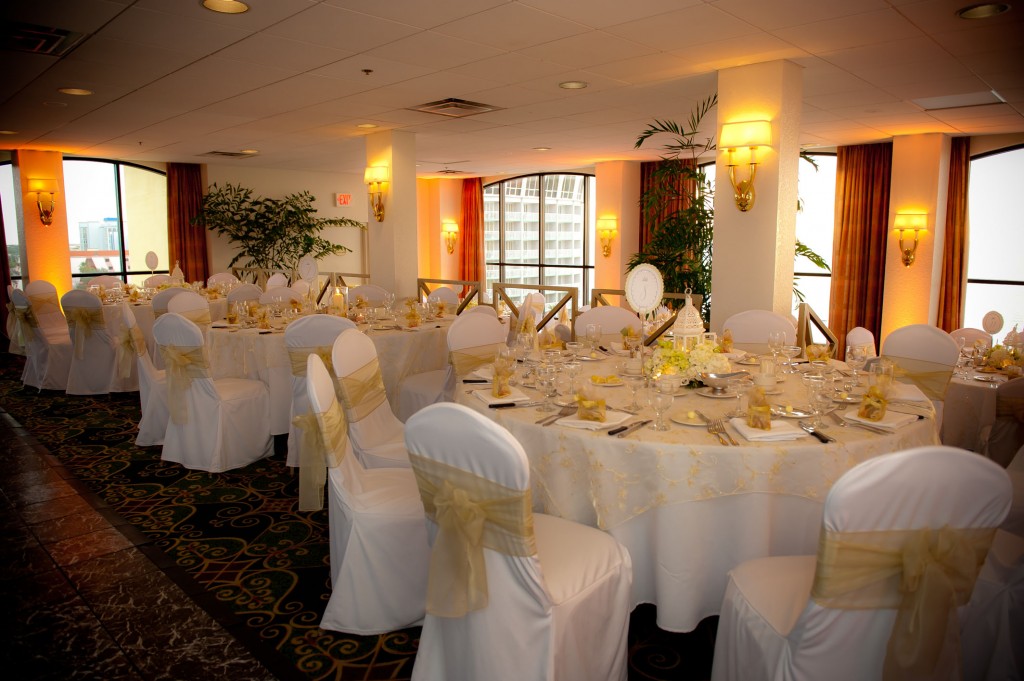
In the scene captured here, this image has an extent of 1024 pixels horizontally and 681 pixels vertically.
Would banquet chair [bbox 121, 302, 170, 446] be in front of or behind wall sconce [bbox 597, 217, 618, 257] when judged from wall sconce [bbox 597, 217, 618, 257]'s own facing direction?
in front

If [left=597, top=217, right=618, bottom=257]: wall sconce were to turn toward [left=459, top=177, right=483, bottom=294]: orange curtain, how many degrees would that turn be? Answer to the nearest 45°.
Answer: approximately 135° to its right

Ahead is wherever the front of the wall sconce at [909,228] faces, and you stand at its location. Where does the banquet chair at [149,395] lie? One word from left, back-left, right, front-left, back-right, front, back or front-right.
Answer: front-right

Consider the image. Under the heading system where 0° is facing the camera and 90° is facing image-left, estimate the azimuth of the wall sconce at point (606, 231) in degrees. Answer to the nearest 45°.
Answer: approximately 0°

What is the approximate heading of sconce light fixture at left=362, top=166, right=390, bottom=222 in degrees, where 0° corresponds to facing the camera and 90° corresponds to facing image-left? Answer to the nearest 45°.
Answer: approximately 45°

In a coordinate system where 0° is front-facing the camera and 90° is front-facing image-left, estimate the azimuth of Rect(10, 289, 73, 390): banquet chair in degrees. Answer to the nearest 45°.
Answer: approximately 225°

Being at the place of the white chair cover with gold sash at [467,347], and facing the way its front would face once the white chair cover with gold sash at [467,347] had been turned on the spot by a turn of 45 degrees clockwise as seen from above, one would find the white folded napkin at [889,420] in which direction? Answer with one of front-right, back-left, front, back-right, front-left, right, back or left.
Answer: back-left

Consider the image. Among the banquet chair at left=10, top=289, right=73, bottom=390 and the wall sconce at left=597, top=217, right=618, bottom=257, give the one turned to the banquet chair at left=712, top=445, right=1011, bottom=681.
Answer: the wall sconce

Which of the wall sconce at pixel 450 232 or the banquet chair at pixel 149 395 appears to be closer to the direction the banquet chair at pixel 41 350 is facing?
the wall sconce

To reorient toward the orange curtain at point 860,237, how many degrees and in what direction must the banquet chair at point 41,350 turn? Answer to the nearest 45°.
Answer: approximately 45° to its right

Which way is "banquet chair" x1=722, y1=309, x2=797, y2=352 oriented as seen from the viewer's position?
toward the camera

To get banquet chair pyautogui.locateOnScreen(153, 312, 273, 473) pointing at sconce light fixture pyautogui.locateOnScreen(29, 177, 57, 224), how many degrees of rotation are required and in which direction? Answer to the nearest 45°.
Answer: approximately 45° to its left

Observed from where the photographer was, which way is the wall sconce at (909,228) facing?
facing the viewer

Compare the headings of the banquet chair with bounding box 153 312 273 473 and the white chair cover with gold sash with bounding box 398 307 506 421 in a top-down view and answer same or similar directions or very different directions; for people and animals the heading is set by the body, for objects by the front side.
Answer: very different directions
